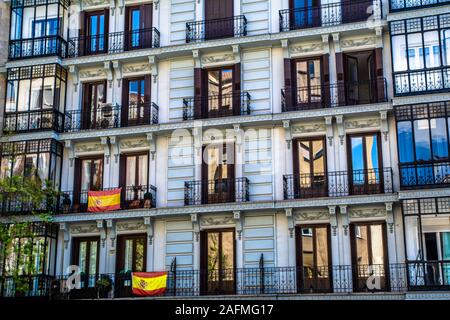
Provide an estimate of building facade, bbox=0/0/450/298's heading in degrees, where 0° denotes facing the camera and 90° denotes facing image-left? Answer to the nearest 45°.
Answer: approximately 0°
